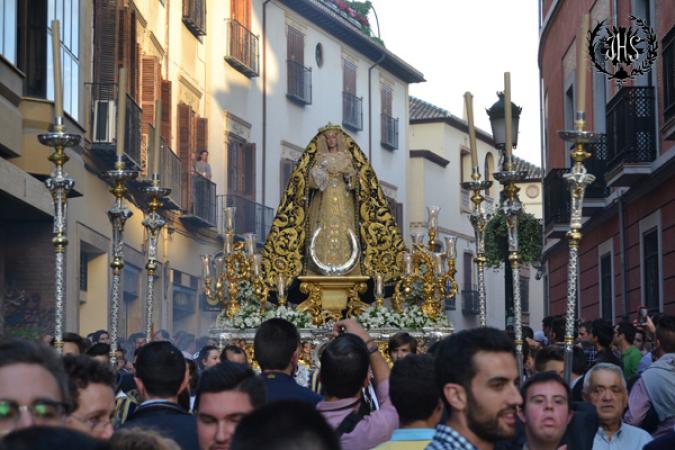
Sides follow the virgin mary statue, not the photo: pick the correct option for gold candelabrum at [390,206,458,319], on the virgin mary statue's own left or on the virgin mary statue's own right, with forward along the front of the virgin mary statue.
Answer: on the virgin mary statue's own left

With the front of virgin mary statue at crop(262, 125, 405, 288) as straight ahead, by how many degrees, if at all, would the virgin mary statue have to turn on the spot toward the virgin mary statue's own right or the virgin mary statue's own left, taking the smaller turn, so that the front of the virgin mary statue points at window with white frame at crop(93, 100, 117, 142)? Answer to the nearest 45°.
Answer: approximately 135° to the virgin mary statue's own right

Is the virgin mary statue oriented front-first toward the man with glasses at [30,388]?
yes

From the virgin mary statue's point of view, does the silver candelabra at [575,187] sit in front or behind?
in front

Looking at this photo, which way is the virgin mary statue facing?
toward the camera

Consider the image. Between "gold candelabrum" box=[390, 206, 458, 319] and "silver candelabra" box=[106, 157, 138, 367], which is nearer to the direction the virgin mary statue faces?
the silver candelabra
